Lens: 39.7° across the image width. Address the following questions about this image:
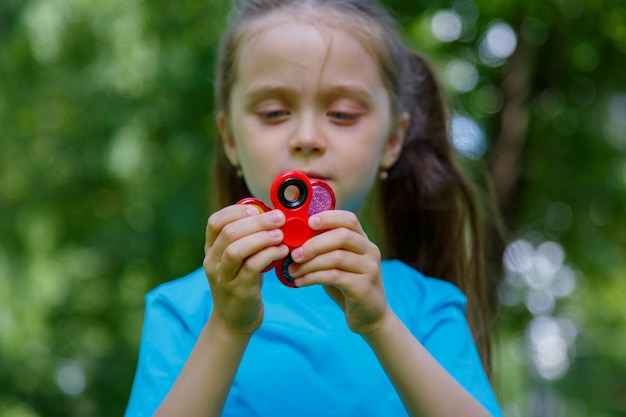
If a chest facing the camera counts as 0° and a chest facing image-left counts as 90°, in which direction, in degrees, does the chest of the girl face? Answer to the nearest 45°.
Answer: approximately 0°
